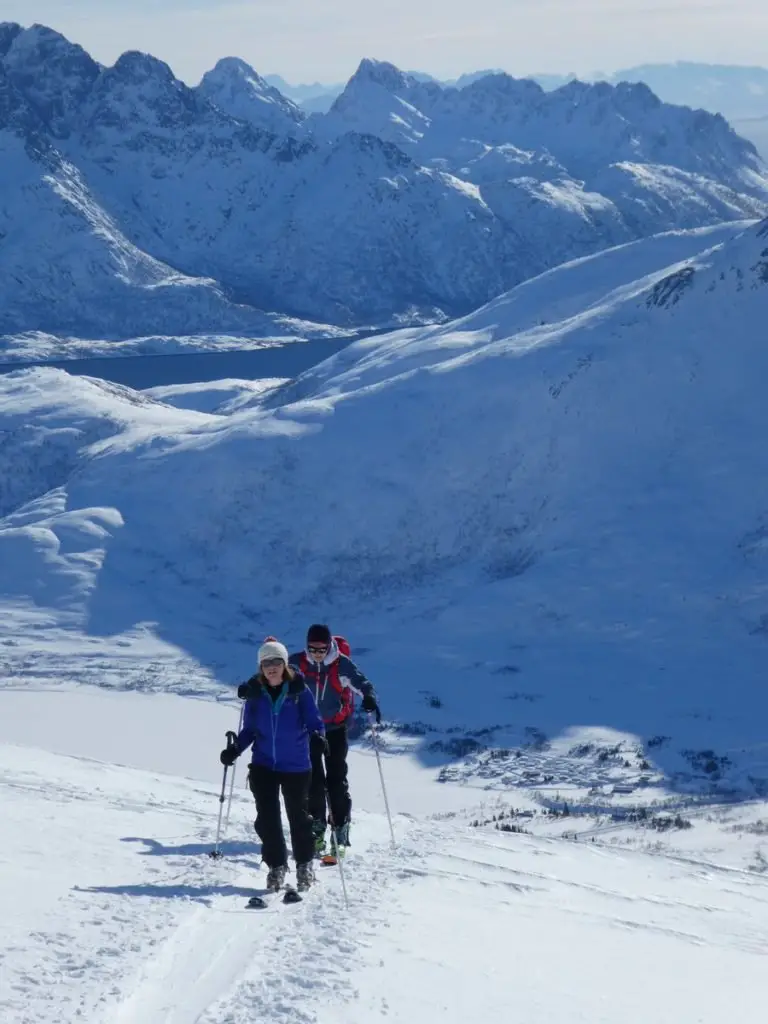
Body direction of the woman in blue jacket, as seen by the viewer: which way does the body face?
toward the camera

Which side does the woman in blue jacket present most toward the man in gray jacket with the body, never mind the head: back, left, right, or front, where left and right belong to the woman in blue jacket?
back
